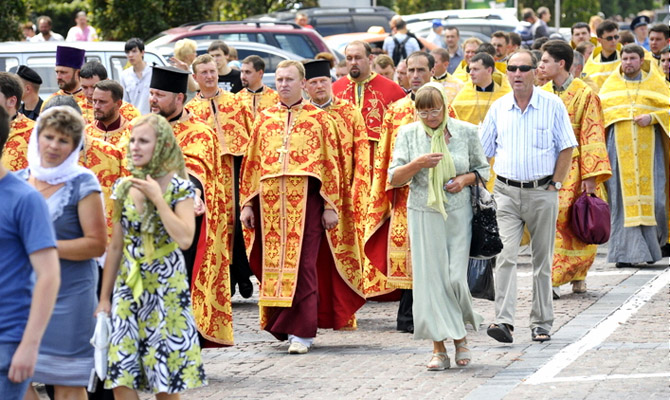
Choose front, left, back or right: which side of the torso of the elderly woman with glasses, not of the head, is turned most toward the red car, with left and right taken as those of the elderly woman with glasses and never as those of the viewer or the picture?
back

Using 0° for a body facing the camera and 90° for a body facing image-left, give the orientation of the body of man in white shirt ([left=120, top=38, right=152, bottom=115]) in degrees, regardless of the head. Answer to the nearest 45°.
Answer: approximately 0°

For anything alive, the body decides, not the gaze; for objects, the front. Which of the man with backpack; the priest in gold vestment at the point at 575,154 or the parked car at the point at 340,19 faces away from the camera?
the man with backpack

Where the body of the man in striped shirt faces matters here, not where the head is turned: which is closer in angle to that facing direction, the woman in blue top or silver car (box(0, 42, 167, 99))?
the woman in blue top

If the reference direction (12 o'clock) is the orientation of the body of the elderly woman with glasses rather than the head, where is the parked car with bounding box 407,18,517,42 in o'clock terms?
The parked car is roughly at 6 o'clock from the elderly woman with glasses.

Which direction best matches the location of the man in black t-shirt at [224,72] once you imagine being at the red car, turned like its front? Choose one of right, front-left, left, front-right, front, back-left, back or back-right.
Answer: left

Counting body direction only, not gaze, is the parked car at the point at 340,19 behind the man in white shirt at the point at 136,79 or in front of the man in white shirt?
behind

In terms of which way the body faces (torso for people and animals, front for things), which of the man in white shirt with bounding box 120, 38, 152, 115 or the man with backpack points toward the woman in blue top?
the man in white shirt

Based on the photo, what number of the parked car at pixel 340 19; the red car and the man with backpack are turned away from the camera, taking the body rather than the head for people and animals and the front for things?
1

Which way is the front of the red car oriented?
to the viewer's left

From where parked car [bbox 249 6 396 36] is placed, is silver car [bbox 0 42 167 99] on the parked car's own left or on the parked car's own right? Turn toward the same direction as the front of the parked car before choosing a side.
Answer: on the parked car's own left

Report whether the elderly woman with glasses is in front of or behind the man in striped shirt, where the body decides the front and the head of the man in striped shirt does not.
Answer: in front

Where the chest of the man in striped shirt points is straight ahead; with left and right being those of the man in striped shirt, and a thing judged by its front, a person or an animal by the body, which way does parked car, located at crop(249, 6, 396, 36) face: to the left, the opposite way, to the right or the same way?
to the right
